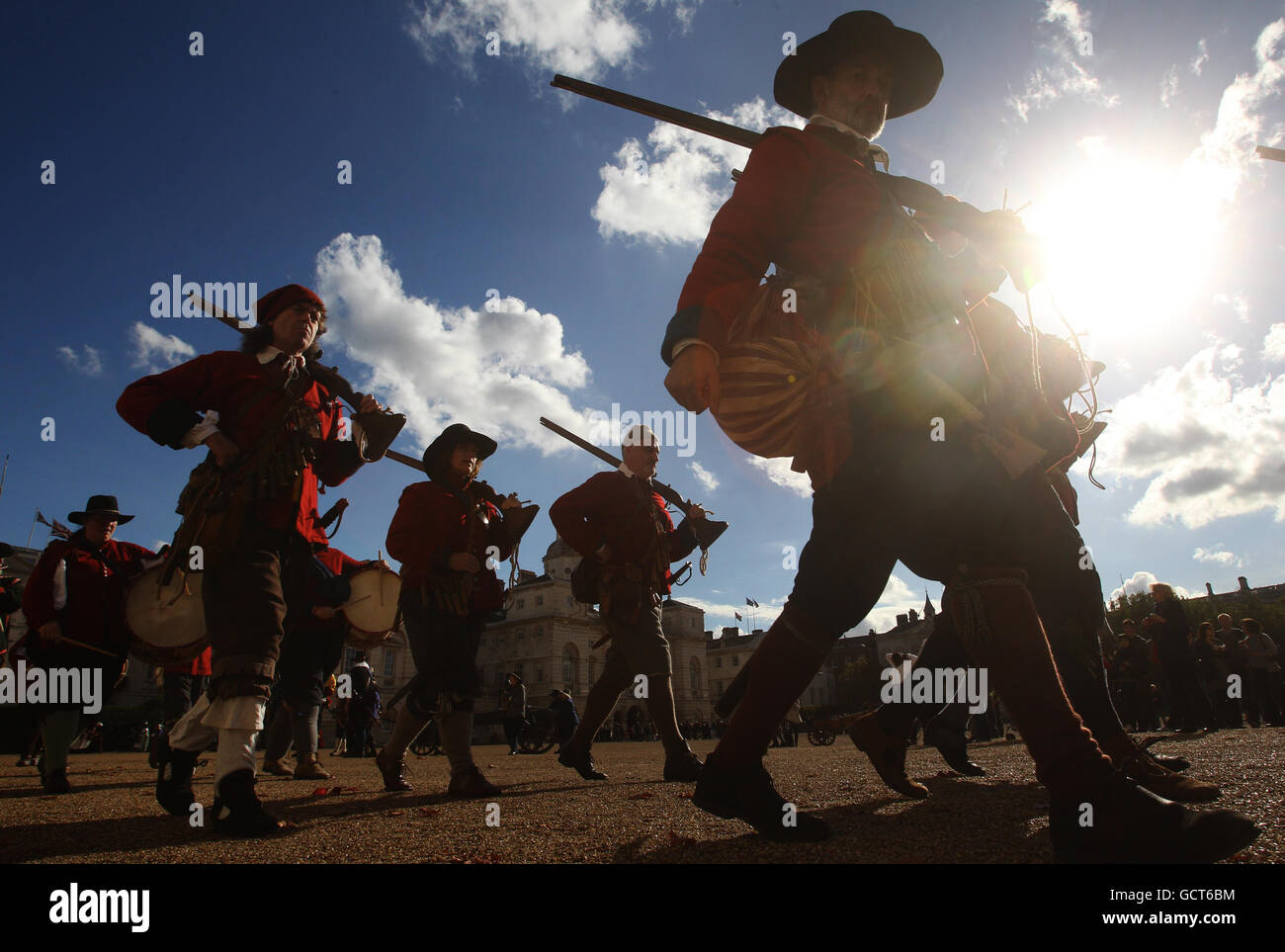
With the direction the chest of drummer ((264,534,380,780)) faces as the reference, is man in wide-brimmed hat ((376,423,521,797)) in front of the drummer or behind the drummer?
in front

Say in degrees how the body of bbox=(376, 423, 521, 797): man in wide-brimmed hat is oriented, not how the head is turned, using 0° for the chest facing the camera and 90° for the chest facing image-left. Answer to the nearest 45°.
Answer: approximately 315°

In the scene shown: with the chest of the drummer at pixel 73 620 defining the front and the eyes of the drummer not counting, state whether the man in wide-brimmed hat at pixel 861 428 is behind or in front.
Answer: in front
